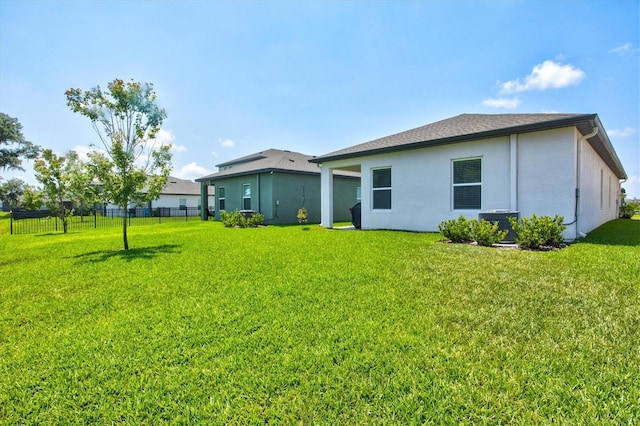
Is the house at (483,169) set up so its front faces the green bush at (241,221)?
no

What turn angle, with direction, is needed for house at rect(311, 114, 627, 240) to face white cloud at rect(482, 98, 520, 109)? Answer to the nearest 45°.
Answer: approximately 45° to its left

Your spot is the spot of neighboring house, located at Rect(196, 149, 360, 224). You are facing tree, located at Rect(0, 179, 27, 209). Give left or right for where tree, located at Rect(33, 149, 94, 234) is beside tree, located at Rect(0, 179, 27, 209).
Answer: left

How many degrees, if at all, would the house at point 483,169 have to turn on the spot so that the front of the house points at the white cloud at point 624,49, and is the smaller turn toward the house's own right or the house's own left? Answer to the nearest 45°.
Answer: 0° — it already faces it

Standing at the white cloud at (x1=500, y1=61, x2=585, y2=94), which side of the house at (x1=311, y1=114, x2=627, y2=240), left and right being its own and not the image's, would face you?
front

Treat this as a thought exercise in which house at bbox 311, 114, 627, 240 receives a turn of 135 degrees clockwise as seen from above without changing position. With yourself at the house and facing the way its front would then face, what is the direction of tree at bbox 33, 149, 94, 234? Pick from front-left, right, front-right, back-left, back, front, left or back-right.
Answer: right

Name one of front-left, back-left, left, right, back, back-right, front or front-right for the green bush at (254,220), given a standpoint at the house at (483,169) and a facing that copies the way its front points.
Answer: back-left

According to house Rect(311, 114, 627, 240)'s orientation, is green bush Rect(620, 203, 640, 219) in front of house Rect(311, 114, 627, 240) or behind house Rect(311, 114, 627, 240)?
in front

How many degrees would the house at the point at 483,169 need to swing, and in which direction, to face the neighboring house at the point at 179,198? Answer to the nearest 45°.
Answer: approximately 90° to its left

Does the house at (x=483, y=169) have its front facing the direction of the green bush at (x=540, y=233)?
no

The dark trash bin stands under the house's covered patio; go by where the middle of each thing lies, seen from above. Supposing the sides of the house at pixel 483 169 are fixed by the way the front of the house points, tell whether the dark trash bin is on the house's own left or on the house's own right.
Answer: on the house's own left

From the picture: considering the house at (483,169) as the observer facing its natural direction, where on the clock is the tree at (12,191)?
The tree is roughly at 8 o'clock from the house.

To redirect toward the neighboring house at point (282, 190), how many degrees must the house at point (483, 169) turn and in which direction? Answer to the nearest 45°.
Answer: approximately 90° to its left

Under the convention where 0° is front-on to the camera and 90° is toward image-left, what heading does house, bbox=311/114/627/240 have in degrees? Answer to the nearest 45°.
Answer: approximately 225°

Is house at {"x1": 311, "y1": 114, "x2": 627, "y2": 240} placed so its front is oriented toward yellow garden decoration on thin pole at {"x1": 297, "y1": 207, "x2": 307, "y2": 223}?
no

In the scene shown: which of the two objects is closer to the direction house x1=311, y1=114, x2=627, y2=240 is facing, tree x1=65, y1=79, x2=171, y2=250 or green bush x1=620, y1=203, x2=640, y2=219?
the green bush
